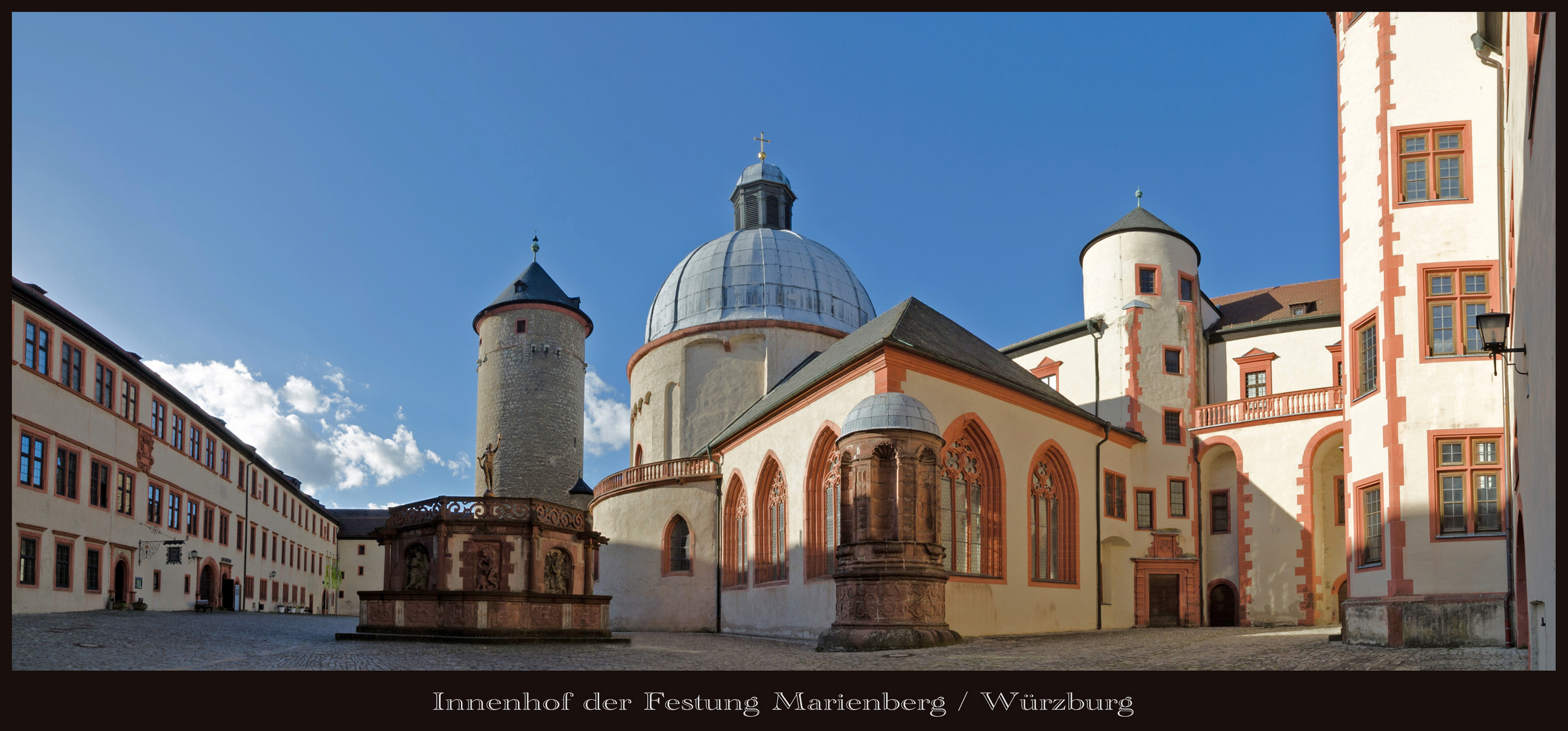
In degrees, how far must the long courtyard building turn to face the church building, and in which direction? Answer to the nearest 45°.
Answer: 0° — it already faces it

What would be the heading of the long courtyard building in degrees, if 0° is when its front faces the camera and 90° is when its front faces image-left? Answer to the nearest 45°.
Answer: approximately 315°

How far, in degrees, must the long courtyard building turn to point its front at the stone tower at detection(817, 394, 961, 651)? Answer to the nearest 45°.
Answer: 0° — it already faces it
